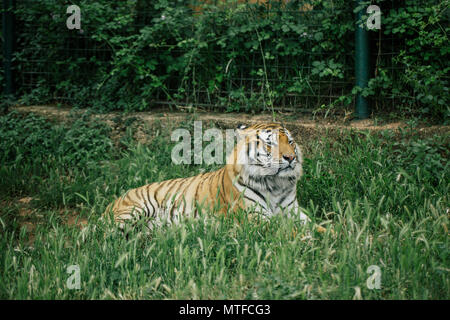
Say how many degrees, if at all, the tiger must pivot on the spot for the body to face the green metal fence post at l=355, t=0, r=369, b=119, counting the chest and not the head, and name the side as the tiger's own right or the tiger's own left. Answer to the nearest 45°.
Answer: approximately 90° to the tiger's own left

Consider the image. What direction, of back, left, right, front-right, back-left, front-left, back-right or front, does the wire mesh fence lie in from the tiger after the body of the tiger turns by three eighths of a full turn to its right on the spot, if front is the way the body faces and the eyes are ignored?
right

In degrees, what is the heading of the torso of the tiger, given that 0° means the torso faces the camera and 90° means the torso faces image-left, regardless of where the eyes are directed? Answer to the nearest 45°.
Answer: approximately 315°
